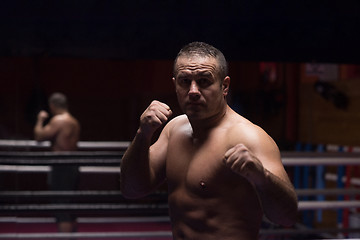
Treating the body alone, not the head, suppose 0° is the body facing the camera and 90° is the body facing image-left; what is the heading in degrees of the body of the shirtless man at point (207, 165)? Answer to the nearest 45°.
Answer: approximately 45°
